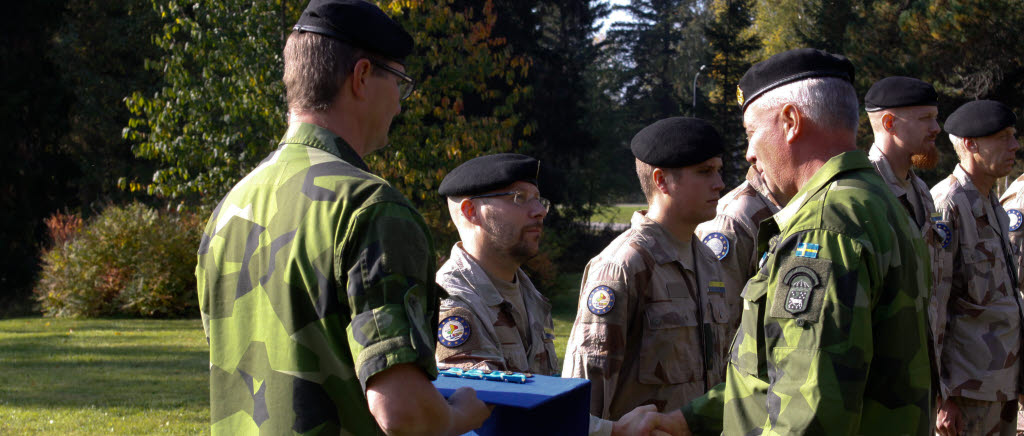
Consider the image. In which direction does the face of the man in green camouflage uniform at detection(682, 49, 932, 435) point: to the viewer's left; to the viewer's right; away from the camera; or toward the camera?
to the viewer's left

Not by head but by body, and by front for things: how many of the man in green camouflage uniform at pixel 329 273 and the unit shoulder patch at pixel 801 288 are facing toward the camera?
1

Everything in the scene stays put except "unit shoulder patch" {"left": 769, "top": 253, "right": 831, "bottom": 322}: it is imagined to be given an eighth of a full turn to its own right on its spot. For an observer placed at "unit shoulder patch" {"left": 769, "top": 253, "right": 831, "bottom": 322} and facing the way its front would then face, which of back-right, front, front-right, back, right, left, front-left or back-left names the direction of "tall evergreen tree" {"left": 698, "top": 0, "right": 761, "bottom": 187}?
back-right

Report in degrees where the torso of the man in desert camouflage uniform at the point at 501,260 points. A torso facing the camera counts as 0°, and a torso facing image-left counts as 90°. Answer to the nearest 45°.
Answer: approximately 315°

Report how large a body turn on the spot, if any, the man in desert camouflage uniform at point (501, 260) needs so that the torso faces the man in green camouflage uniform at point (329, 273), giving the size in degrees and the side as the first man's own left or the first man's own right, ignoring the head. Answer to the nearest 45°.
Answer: approximately 45° to the first man's own right

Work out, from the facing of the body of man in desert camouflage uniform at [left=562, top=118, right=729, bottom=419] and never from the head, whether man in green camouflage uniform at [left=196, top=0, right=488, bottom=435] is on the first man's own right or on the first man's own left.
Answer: on the first man's own right

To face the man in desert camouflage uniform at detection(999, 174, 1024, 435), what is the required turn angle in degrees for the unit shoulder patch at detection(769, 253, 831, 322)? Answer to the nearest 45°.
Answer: approximately 180°

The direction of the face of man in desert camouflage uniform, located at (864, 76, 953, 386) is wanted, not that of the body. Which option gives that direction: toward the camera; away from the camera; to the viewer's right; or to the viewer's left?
to the viewer's right
